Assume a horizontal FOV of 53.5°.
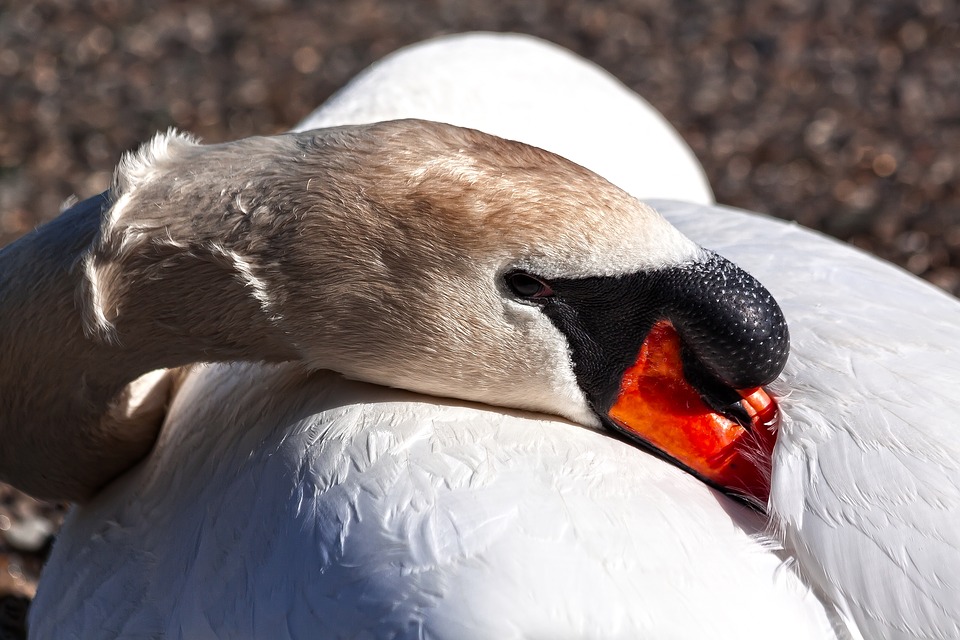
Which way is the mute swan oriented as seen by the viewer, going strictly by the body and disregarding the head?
to the viewer's left
